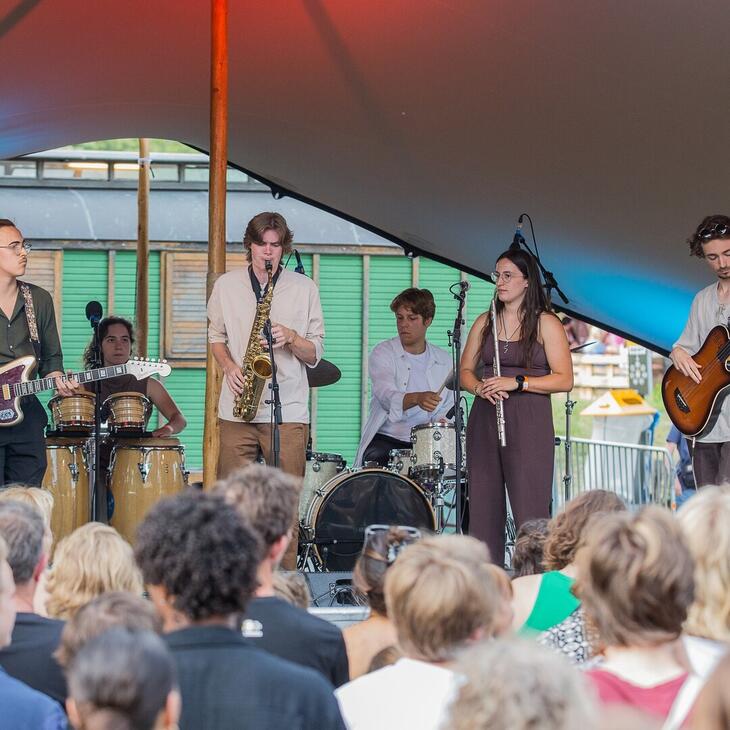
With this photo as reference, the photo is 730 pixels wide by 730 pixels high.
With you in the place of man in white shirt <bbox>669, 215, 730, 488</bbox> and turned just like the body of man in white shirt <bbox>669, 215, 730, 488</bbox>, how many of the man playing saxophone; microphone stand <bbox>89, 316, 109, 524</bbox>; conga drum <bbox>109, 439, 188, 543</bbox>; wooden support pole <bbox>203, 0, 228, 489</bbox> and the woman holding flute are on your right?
5

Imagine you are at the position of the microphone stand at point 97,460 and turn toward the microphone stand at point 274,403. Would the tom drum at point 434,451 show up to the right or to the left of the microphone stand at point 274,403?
left

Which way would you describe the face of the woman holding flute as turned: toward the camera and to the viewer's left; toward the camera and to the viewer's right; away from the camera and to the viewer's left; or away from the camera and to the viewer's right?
toward the camera and to the viewer's left

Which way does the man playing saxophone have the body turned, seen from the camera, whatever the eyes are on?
toward the camera

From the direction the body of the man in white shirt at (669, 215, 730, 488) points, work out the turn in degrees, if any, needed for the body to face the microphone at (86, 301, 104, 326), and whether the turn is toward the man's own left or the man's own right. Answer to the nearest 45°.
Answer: approximately 90° to the man's own right

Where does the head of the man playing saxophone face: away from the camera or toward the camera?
toward the camera

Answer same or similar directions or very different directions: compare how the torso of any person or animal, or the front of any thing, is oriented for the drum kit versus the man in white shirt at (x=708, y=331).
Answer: same or similar directions

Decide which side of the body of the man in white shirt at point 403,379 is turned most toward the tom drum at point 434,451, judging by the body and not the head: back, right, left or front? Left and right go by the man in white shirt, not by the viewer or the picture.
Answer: front

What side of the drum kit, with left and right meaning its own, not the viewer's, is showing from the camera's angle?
front

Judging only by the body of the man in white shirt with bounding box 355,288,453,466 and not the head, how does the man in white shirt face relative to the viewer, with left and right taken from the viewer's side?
facing the viewer

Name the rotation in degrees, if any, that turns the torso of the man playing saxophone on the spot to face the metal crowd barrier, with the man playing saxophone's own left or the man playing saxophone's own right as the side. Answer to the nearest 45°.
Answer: approximately 135° to the man playing saxophone's own left

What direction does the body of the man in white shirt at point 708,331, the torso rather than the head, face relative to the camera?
toward the camera

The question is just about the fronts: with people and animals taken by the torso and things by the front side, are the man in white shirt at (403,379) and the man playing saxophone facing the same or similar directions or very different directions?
same or similar directions
